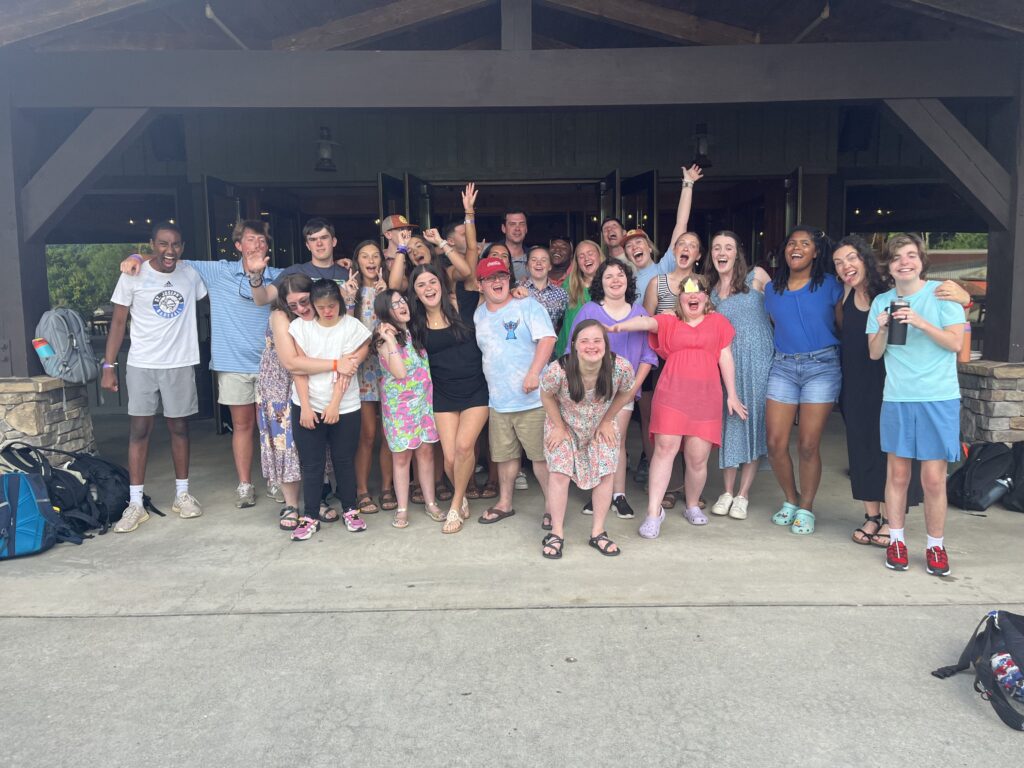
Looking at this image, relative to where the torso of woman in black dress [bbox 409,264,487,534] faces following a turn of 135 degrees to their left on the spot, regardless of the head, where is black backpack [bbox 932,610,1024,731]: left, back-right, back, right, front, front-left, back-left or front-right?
right

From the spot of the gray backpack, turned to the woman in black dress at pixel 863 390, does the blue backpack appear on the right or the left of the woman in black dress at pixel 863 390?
right

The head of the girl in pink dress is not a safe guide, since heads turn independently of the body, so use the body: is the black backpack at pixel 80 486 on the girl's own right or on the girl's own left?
on the girl's own right

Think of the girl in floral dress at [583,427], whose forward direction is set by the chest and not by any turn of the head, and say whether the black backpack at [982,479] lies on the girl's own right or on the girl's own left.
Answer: on the girl's own left

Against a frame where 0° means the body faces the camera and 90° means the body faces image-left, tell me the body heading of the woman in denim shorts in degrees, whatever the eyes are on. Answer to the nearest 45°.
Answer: approximately 0°

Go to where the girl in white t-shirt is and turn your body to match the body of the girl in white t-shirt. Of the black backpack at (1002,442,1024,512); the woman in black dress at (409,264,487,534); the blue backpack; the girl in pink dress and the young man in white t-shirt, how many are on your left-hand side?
3

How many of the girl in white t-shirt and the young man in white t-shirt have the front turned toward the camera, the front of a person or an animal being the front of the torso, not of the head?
2

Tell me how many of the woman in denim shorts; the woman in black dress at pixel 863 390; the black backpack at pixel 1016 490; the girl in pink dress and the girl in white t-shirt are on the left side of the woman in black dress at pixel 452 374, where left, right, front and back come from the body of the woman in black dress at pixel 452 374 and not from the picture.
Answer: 4

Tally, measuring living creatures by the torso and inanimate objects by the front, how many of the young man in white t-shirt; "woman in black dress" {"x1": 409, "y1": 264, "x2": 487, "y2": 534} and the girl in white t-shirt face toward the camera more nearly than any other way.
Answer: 3
